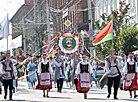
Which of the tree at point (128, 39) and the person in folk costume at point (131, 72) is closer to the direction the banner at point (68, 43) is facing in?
the person in folk costume

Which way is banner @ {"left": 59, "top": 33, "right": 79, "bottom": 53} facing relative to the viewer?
toward the camera

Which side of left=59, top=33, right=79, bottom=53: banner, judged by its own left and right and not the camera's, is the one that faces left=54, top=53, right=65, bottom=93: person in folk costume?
front

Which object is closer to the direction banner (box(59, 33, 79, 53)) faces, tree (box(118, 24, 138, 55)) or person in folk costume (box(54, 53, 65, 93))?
the person in folk costume

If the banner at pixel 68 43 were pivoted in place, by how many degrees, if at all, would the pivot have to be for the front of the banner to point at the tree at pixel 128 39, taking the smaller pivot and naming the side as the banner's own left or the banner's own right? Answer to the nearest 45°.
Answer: approximately 135° to the banner's own left

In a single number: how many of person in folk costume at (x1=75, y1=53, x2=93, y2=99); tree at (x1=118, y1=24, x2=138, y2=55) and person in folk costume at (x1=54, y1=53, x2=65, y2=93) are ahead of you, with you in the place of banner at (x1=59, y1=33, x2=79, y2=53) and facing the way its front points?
2

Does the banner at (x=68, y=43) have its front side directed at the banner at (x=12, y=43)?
no

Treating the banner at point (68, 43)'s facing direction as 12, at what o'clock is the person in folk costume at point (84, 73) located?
The person in folk costume is roughly at 12 o'clock from the banner.

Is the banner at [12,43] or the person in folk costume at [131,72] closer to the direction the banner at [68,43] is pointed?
the person in folk costume

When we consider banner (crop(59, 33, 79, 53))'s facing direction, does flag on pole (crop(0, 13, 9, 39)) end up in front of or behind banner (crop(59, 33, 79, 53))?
in front

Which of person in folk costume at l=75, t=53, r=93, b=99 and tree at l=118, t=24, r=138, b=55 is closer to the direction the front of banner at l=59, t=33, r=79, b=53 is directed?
the person in folk costume
